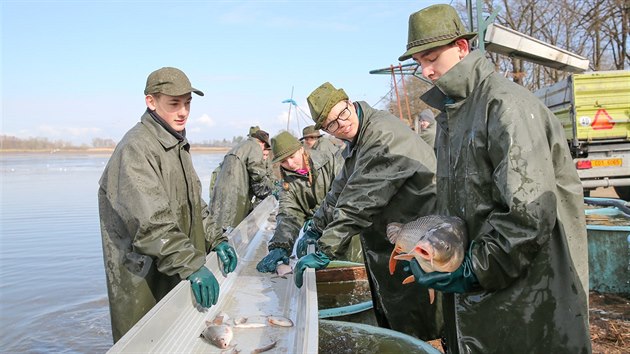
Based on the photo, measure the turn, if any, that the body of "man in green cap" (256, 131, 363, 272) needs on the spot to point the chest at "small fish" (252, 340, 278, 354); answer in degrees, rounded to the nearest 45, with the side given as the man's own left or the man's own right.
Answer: approximately 45° to the man's own left

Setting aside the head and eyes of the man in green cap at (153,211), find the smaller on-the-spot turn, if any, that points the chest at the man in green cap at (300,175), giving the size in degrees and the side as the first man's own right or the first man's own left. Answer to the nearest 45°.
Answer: approximately 90° to the first man's own left

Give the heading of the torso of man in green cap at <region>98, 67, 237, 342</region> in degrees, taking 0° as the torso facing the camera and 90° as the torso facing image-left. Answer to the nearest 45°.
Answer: approximately 315°

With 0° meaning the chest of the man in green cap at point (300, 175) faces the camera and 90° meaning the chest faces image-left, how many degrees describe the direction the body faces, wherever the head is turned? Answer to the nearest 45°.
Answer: approximately 45°
